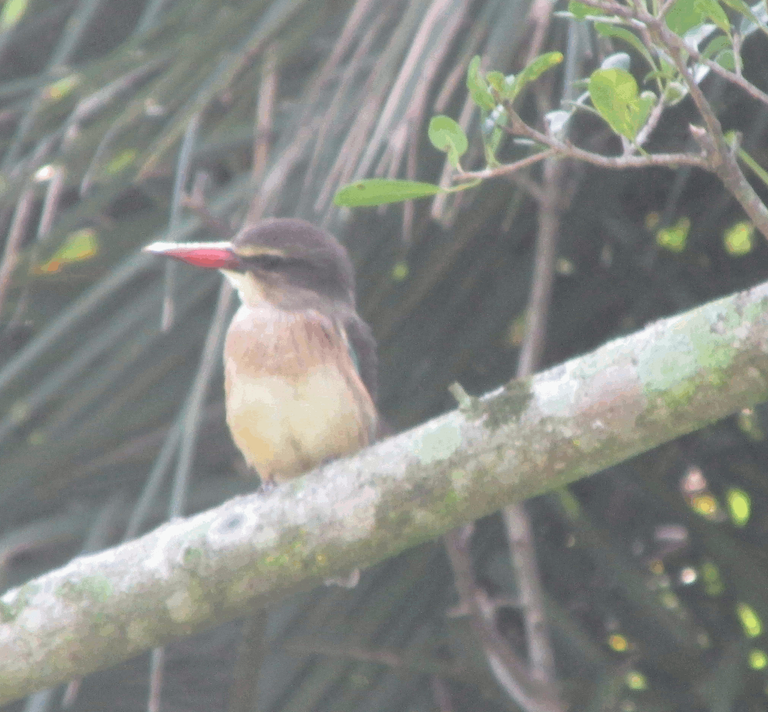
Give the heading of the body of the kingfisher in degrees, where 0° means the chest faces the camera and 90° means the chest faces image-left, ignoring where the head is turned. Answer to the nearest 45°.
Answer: approximately 45°
